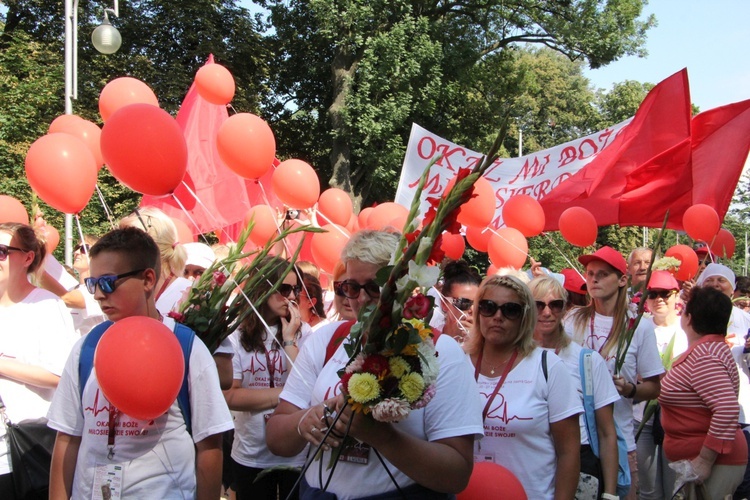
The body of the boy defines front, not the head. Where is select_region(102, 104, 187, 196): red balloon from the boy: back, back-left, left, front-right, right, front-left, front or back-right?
back-right

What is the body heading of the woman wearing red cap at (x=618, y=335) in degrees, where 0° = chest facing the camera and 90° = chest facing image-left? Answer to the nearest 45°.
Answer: approximately 45°

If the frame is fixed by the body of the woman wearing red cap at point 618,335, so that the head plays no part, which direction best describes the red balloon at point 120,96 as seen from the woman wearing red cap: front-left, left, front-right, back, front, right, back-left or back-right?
front-right

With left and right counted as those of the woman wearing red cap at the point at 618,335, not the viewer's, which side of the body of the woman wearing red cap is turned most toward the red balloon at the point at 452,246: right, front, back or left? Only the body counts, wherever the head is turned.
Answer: right

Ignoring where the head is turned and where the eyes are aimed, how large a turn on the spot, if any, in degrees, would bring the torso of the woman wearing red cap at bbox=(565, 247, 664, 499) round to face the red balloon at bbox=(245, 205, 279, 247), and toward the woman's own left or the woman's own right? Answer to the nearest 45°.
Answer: approximately 90° to the woman's own right

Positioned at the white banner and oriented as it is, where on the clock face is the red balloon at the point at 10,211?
The red balloon is roughly at 1 o'clock from the white banner.

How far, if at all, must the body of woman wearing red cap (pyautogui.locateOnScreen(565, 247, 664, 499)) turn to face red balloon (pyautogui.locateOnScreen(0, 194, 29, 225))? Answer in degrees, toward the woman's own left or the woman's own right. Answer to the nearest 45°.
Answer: approximately 45° to the woman's own right

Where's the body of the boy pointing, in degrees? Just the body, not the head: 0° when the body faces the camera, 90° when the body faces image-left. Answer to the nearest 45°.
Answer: approximately 45°

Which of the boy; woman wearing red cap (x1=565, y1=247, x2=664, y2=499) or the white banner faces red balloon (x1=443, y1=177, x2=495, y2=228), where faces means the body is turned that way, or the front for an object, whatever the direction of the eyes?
the white banner

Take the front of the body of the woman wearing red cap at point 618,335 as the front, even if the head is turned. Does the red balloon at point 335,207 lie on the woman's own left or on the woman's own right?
on the woman's own right

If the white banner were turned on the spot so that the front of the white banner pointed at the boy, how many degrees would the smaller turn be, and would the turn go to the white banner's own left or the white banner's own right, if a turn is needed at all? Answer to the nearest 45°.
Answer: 0° — it already faces them
